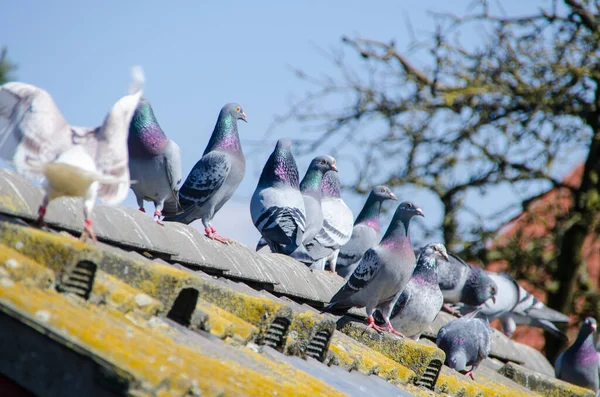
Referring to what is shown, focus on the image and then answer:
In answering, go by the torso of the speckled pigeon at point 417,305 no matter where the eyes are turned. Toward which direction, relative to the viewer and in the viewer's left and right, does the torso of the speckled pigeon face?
facing the viewer and to the right of the viewer

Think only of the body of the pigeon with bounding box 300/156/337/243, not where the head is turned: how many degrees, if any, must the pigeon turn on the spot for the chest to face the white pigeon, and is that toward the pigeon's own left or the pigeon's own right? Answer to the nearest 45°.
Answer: approximately 90° to the pigeon's own right

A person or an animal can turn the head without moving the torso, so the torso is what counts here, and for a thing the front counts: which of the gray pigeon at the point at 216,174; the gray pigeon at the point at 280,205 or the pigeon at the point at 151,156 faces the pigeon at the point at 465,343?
the gray pigeon at the point at 216,174

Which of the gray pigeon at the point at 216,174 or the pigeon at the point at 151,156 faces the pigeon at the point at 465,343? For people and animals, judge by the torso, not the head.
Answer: the gray pigeon

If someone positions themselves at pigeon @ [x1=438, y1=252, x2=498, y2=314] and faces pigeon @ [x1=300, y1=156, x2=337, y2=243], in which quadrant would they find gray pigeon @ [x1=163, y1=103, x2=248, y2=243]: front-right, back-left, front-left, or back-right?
front-left

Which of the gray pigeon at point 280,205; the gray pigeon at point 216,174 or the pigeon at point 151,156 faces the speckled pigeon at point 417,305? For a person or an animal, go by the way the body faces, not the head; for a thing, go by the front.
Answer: the gray pigeon at point 216,174

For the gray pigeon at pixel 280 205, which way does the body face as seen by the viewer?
away from the camera

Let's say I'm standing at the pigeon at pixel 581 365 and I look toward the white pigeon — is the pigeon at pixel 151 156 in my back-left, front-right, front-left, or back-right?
front-right

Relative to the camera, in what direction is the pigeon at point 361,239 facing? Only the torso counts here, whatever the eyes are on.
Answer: to the viewer's right

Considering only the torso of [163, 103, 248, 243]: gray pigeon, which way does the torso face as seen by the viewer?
to the viewer's right

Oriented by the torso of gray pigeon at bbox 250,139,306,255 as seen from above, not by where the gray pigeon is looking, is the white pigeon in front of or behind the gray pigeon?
behind

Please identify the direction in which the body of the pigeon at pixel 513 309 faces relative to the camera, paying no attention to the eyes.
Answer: to the viewer's left

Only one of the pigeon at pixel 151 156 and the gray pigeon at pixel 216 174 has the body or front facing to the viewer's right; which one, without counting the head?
the gray pigeon

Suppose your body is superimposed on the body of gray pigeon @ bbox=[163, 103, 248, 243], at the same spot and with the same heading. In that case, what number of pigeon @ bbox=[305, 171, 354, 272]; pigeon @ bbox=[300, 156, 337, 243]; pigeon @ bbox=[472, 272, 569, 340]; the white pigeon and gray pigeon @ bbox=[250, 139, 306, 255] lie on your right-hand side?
1

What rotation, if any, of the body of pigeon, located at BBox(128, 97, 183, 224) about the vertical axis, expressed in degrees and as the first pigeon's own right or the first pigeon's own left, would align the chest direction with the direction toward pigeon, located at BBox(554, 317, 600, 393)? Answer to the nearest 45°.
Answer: approximately 180°

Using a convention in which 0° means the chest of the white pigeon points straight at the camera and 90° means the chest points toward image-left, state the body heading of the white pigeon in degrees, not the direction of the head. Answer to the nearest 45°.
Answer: approximately 180°

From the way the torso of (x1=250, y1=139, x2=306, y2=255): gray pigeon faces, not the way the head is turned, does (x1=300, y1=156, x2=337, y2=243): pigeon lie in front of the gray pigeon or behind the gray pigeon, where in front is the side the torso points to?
in front
